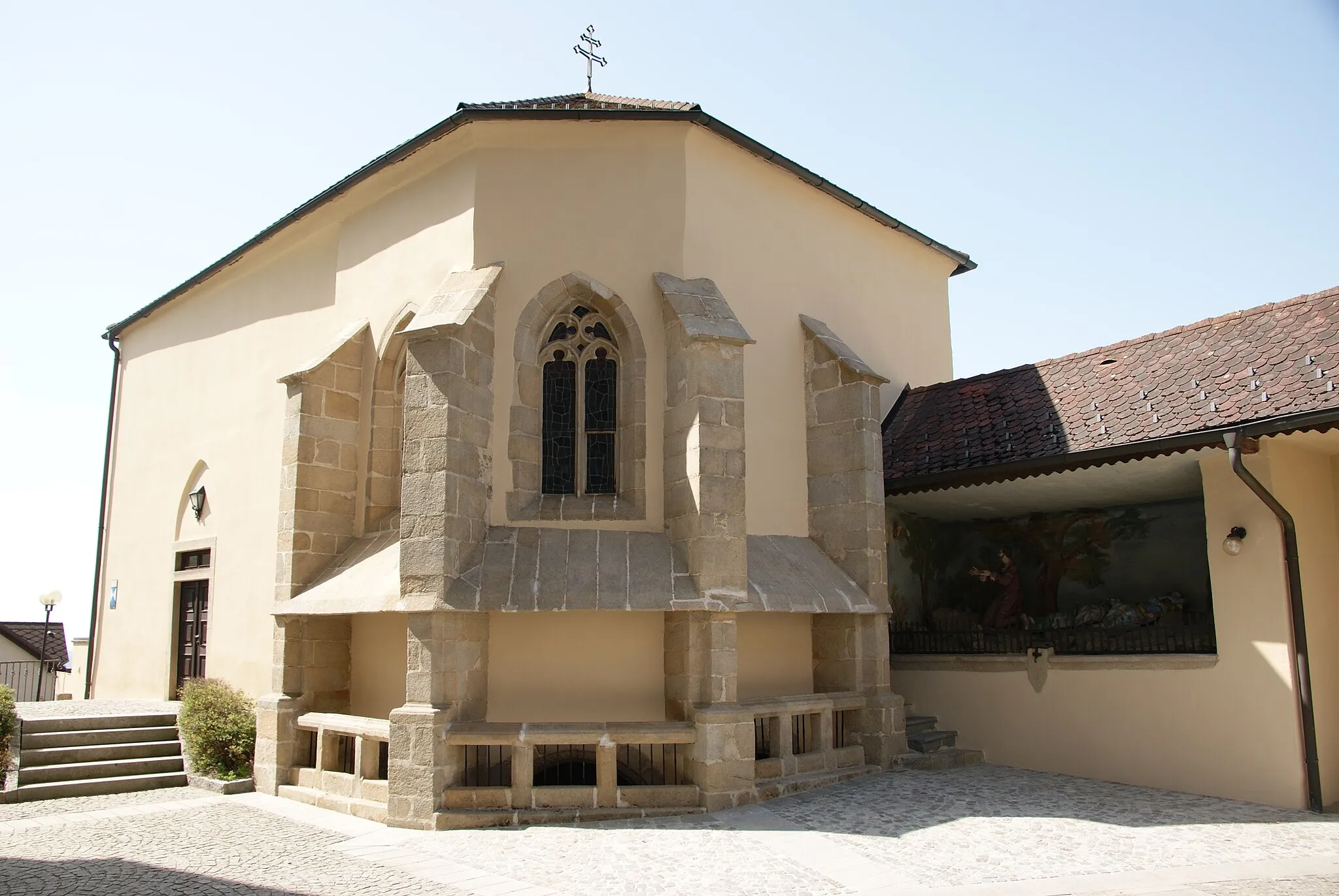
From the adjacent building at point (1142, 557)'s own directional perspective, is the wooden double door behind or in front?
in front

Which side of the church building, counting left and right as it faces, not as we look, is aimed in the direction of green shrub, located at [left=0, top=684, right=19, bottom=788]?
left

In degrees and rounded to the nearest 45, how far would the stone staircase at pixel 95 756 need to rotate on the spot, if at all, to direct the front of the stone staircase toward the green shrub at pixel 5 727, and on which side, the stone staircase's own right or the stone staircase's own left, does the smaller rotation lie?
approximately 45° to the stone staircase's own right

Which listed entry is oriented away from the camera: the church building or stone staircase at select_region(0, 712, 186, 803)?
the church building

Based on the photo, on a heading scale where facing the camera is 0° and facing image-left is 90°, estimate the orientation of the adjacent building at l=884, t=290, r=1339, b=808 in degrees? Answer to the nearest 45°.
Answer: approximately 45°

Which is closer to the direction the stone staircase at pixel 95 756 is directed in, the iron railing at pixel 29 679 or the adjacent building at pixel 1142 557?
the adjacent building

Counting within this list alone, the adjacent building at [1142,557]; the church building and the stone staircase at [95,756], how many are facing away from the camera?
1

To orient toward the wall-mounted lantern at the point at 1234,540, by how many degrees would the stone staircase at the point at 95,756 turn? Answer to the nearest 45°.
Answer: approximately 45° to its left

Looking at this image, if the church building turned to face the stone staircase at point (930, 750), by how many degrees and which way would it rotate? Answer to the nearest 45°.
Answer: approximately 45° to its left

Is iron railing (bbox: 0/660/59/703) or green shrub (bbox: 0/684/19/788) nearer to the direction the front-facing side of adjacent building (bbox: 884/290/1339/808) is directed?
the green shrub

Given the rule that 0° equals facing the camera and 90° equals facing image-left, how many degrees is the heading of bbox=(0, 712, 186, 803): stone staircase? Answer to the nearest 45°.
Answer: approximately 0°
